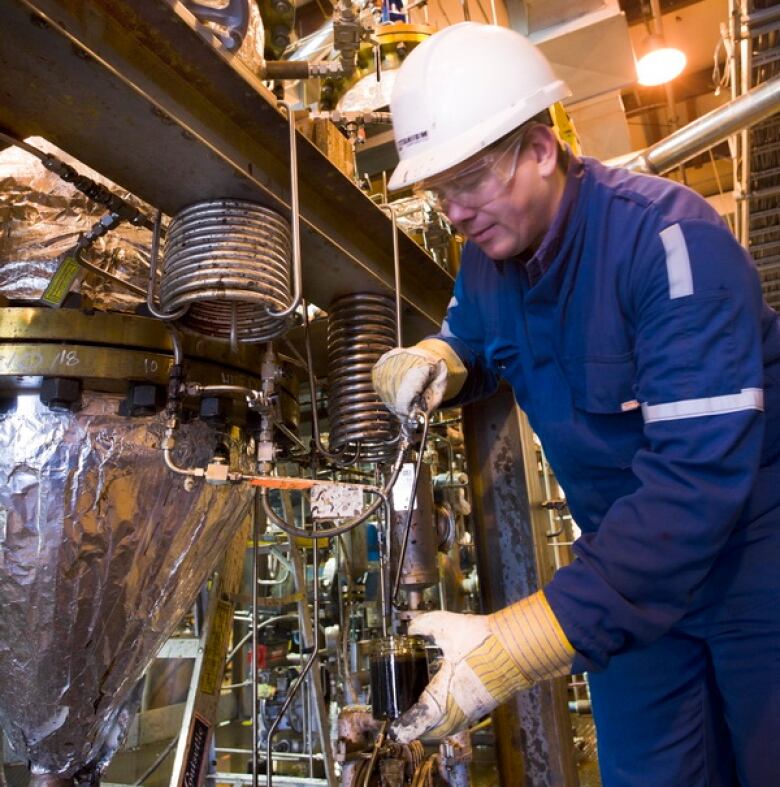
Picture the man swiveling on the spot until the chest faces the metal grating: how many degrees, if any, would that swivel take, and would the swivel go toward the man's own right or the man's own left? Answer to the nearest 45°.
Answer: approximately 180°

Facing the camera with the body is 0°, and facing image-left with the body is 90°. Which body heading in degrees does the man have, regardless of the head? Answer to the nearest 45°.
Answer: approximately 45°

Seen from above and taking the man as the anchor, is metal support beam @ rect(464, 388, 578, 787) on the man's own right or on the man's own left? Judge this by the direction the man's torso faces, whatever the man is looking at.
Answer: on the man's own right

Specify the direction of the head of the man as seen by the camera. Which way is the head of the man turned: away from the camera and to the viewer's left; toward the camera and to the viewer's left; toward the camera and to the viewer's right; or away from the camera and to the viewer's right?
toward the camera and to the viewer's left

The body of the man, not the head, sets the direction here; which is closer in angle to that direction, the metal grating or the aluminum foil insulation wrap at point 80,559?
the aluminum foil insulation wrap
